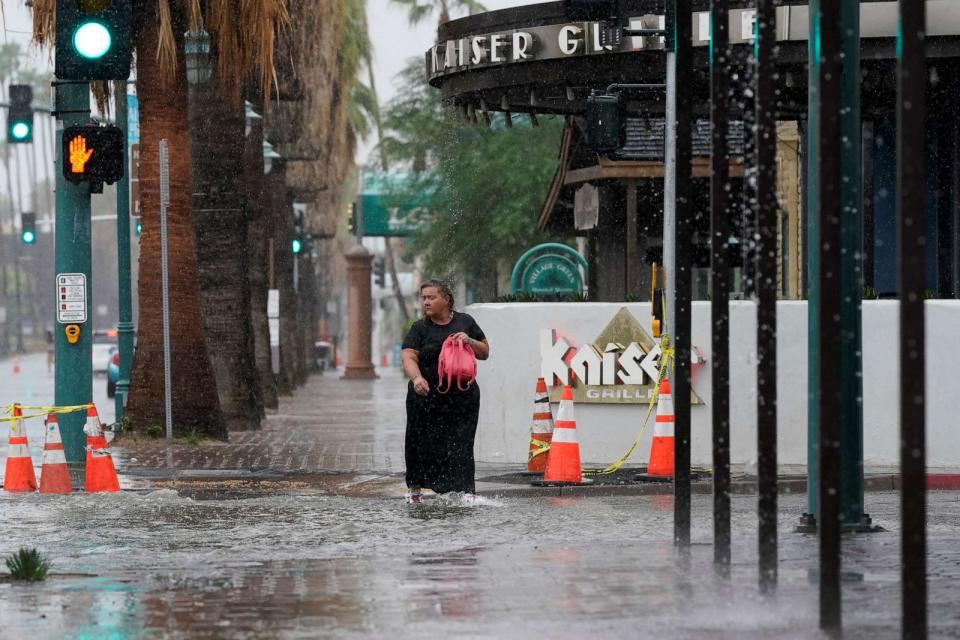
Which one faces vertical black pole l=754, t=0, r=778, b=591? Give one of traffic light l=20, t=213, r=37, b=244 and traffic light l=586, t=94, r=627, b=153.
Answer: traffic light l=20, t=213, r=37, b=244

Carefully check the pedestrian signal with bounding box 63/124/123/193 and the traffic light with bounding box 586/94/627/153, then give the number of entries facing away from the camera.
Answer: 1

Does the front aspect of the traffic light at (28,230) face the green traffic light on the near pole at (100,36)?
yes

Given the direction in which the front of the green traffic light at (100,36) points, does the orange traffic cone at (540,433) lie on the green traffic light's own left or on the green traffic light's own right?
on the green traffic light's own left

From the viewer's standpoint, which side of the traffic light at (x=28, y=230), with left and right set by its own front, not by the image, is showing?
front

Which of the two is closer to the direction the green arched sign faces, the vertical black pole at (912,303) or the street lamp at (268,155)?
the vertical black pole

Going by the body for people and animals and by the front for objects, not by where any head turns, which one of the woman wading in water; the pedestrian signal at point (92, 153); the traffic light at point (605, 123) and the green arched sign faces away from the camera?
the traffic light

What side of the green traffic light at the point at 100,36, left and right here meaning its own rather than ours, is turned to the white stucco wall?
left

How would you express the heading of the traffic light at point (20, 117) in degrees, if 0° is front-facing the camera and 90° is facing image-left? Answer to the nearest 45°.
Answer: approximately 0°

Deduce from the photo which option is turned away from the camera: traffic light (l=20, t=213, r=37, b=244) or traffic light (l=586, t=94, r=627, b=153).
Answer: traffic light (l=586, t=94, r=627, b=153)

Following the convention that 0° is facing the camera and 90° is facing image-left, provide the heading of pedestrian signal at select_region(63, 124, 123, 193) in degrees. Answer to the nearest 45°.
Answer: approximately 0°

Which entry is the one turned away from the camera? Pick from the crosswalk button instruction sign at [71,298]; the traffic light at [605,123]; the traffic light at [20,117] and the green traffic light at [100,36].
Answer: the traffic light at [605,123]

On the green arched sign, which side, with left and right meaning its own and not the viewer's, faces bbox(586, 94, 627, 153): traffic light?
front

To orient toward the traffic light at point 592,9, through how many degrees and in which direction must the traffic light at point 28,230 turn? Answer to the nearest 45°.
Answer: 0° — it already faces it

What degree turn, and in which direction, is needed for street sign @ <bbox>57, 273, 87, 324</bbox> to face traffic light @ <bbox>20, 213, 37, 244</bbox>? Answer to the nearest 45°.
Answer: approximately 180°

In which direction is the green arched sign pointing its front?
toward the camera

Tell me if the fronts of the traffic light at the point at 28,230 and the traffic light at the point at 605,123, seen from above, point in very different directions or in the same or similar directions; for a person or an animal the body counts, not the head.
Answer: very different directions
